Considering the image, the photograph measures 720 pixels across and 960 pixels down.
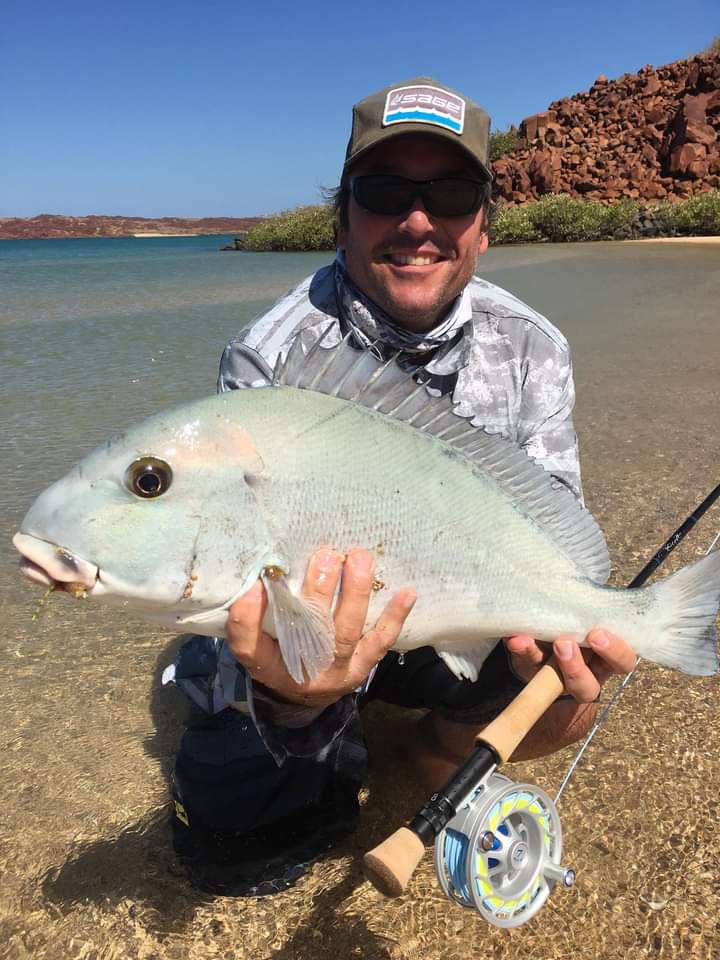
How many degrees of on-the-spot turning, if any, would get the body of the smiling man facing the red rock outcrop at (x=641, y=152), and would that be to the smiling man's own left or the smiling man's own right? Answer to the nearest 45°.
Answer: approximately 180°

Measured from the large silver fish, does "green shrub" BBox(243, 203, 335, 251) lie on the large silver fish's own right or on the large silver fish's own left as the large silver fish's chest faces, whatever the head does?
on the large silver fish's own right

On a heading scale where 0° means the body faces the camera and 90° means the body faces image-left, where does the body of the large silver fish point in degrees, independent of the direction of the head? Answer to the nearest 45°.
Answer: approximately 90°
